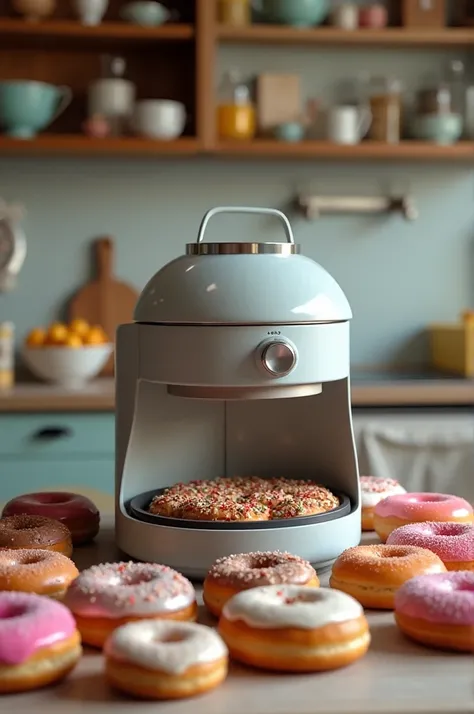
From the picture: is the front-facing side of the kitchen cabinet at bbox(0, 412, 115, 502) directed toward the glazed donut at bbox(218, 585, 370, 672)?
yes

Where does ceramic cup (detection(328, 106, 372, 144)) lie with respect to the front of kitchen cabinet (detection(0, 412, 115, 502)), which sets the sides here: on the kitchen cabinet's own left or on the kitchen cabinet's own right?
on the kitchen cabinet's own left

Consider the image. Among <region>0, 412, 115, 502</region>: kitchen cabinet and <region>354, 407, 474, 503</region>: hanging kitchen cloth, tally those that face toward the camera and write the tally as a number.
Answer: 2

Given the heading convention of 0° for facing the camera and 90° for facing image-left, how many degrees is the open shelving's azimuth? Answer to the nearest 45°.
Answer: approximately 0°

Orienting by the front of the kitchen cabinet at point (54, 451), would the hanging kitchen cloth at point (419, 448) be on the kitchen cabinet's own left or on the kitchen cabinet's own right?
on the kitchen cabinet's own left

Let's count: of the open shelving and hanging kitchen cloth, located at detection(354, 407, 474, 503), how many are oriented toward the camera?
2

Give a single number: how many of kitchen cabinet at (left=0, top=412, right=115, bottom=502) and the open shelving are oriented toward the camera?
2
